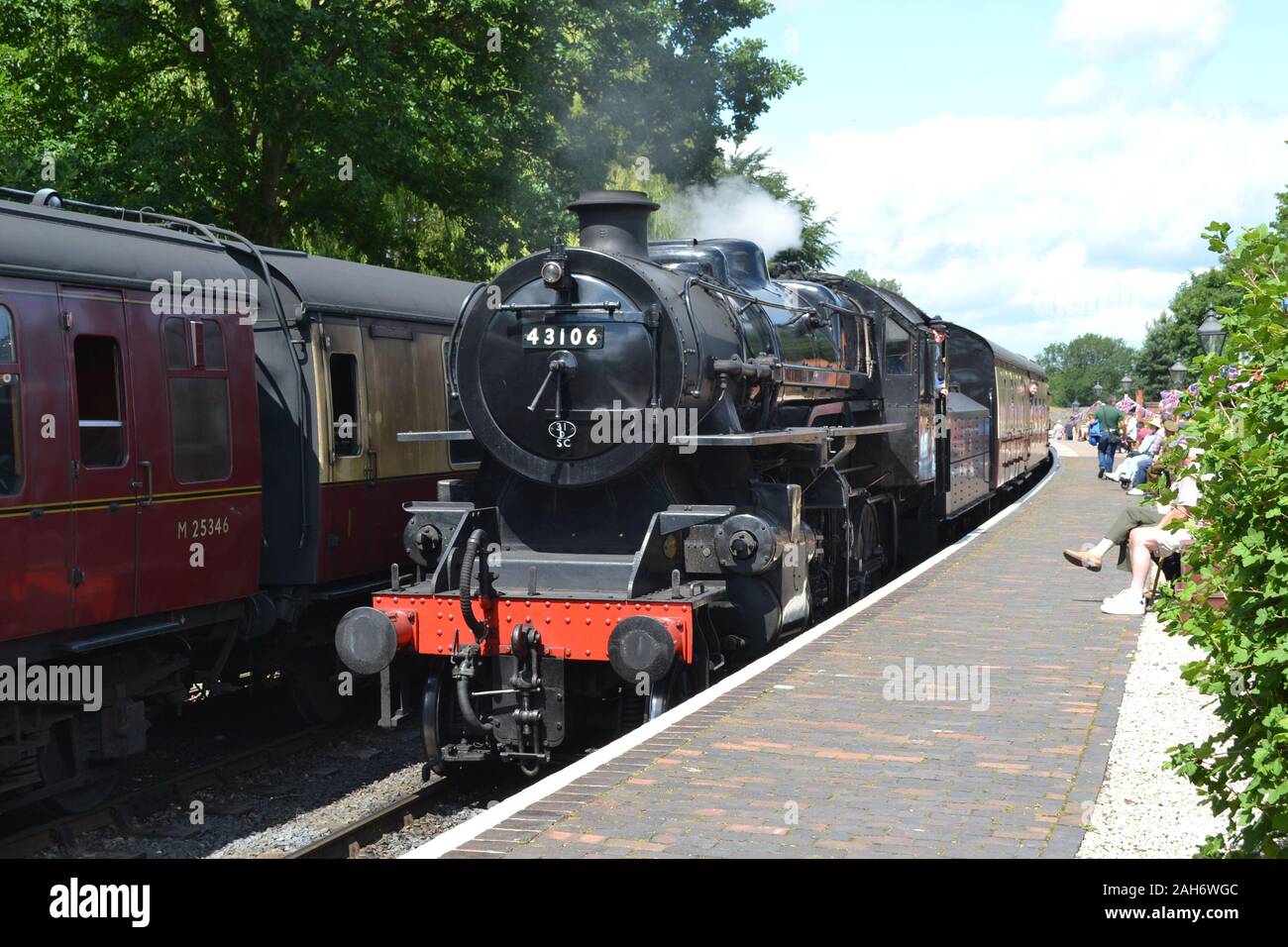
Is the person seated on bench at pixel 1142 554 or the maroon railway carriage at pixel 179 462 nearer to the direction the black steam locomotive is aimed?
the maroon railway carriage

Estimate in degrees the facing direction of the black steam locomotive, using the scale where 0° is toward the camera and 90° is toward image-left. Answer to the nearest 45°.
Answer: approximately 45°

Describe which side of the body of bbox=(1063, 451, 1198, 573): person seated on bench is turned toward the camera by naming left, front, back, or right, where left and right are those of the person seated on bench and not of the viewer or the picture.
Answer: left

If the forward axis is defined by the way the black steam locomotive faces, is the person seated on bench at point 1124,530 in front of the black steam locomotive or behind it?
behind

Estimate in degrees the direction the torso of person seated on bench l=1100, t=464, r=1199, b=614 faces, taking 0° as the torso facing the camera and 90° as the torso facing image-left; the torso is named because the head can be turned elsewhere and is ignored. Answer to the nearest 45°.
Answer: approximately 90°

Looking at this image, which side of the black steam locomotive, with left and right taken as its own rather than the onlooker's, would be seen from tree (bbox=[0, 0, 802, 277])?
right

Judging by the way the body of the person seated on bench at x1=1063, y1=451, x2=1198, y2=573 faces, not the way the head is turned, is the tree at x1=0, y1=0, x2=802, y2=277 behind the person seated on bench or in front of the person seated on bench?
in front
